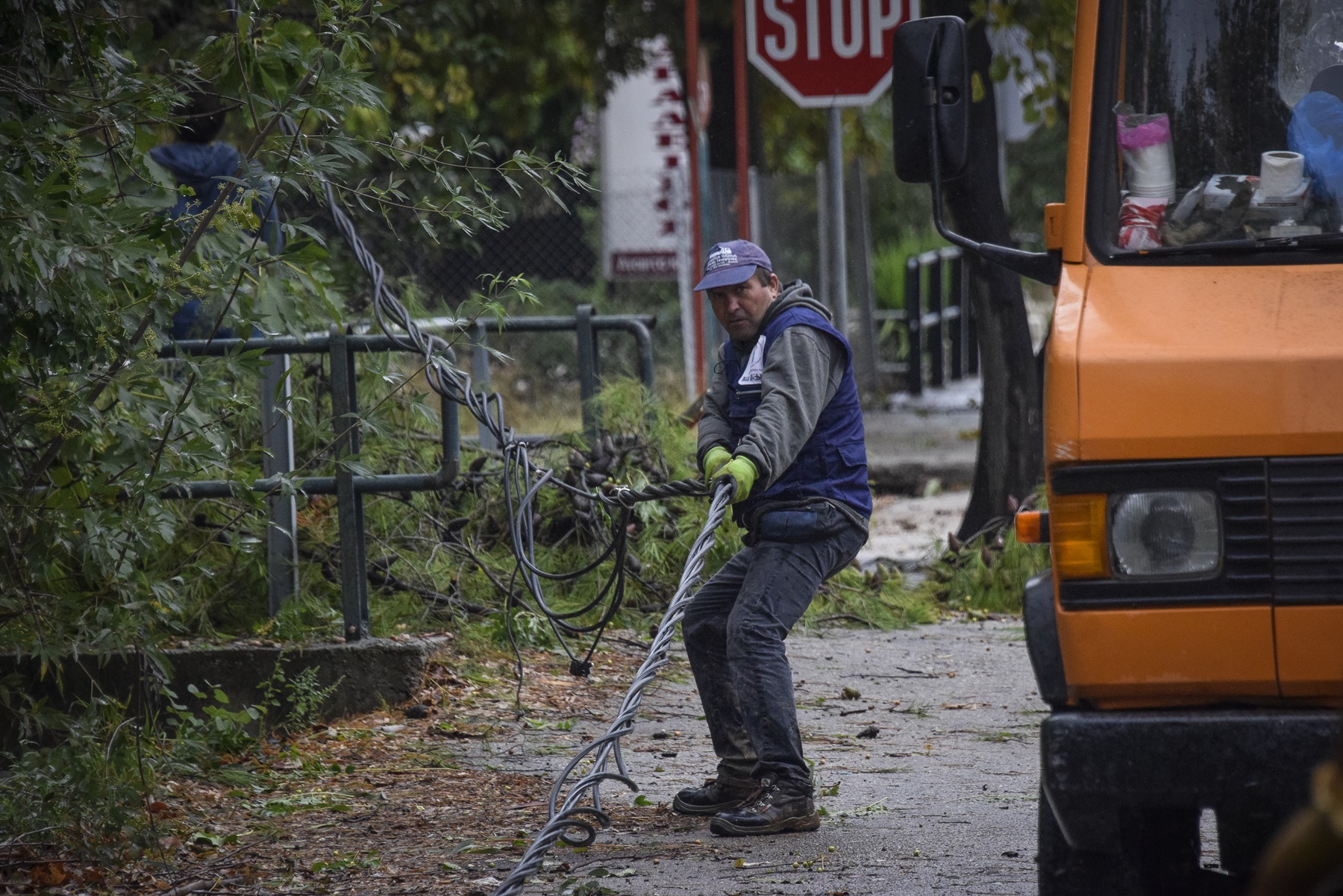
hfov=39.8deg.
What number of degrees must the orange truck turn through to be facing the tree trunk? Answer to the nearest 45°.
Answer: approximately 180°

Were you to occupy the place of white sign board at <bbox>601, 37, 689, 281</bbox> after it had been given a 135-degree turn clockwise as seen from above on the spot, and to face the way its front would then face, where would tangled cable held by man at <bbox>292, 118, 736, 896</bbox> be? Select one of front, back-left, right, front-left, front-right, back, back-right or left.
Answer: back-left

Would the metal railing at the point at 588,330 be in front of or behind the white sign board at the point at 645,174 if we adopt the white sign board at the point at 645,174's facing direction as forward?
in front

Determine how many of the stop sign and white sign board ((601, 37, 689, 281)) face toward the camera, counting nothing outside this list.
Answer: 2

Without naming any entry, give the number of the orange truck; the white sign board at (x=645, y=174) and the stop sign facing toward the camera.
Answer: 3

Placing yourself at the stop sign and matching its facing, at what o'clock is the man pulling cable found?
The man pulling cable is roughly at 12 o'clock from the stop sign.

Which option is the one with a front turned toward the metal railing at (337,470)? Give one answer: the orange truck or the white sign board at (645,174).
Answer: the white sign board

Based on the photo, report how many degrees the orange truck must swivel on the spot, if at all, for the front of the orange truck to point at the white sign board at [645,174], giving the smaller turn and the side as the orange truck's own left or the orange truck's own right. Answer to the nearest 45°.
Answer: approximately 180°

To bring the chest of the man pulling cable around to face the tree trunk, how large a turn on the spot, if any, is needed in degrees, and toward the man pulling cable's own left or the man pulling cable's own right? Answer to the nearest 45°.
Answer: approximately 135° to the man pulling cable's own right

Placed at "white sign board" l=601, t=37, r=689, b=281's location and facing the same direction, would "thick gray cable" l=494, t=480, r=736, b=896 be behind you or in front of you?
in front

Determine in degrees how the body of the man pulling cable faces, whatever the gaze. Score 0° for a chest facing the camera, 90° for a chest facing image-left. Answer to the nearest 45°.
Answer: approximately 45°

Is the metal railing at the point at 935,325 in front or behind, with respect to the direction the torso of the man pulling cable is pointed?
behind
